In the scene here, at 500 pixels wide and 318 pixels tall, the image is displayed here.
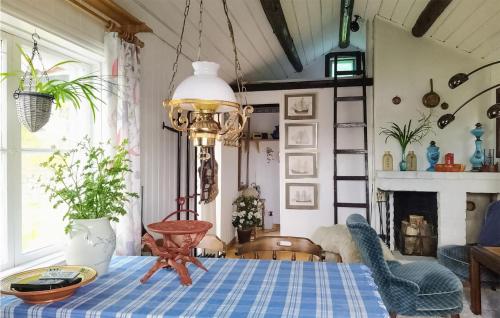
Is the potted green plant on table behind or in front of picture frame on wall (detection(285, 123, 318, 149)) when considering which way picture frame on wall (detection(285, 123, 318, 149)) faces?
in front

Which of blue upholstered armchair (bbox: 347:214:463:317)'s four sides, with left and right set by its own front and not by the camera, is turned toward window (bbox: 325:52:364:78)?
left

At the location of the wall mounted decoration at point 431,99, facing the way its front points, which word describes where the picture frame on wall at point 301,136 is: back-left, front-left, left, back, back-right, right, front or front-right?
right

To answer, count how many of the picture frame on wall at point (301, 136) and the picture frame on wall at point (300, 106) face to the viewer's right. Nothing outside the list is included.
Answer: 0

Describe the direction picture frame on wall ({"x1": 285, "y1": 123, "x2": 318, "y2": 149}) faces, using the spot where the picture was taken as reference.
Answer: facing the viewer

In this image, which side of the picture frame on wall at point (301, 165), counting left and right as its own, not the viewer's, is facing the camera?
front

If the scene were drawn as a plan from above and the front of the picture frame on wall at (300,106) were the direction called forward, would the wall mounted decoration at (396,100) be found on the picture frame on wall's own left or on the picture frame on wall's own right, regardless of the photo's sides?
on the picture frame on wall's own left

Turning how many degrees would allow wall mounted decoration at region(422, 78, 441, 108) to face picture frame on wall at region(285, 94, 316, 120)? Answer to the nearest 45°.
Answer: approximately 90° to its right

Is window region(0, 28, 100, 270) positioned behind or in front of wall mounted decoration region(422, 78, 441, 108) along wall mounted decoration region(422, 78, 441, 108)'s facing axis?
in front

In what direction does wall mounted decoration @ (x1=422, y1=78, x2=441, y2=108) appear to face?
toward the camera

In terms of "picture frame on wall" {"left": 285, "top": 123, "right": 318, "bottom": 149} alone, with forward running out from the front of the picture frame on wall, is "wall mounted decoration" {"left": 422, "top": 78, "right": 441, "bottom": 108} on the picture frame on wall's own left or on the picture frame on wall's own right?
on the picture frame on wall's own left

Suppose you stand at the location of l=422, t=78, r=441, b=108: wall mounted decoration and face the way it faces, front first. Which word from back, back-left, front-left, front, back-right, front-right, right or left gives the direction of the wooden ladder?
right

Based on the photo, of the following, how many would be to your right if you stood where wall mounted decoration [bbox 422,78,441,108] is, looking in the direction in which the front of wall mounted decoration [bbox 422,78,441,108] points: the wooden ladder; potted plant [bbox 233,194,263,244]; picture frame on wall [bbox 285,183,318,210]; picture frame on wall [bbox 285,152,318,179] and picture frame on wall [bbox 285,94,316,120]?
5
